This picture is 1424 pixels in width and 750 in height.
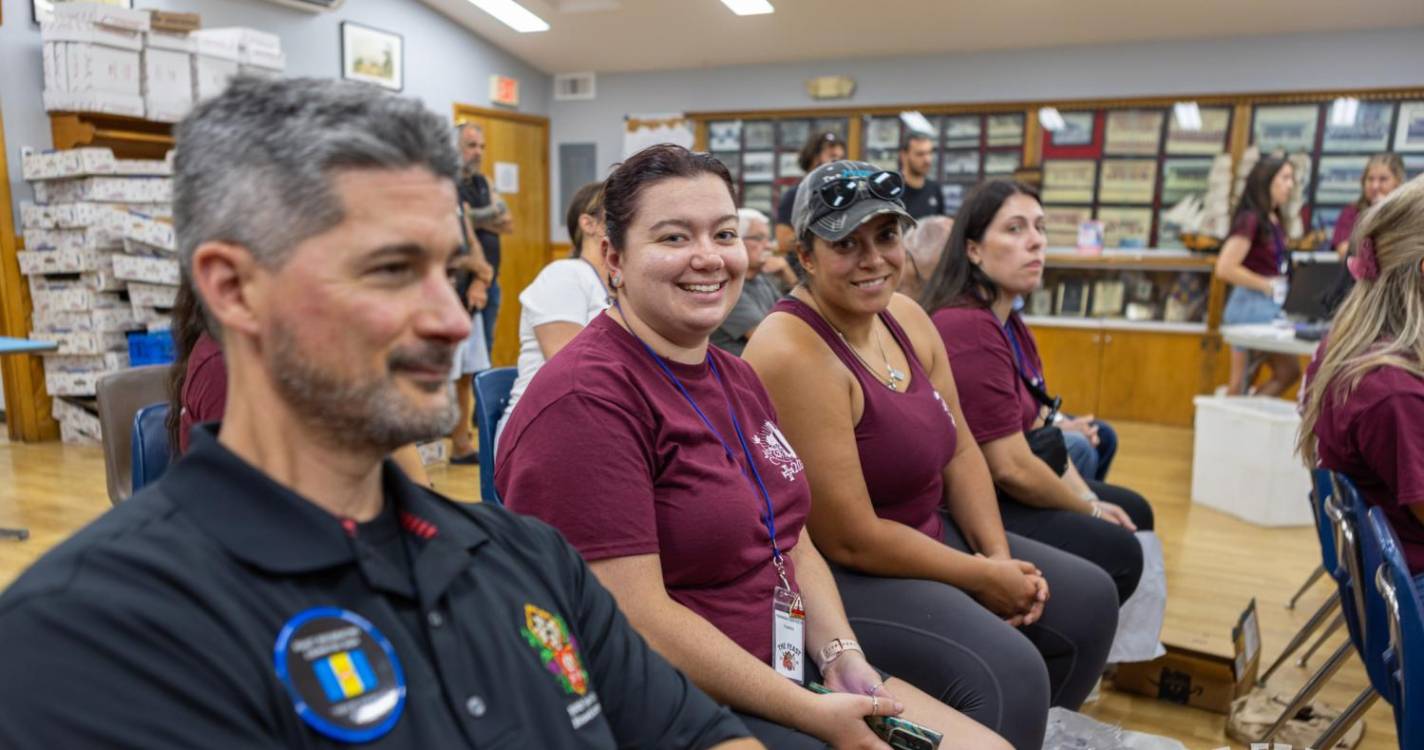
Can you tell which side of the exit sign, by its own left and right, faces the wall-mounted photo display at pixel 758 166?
front

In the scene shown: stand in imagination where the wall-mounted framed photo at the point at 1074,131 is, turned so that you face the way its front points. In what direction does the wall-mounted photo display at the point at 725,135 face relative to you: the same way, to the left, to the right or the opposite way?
the same way

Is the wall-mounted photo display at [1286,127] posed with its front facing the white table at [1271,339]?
yes

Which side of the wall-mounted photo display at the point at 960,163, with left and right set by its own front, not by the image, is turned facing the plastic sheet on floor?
front

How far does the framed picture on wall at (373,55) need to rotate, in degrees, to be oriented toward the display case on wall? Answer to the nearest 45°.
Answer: approximately 45° to its left

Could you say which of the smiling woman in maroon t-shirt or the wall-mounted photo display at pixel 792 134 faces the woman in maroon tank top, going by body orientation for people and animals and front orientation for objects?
the wall-mounted photo display

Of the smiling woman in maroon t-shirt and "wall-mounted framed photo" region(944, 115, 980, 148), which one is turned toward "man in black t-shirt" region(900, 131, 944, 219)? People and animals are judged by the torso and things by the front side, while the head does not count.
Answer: the wall-mounted framed photo

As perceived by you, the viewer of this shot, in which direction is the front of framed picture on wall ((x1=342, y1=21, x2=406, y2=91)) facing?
facing the viewer and to the right of the viewer

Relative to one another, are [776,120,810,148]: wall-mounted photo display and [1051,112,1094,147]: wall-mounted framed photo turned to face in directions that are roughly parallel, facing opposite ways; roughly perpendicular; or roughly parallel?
roughly parallel

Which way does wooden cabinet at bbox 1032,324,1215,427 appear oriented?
toward the camera

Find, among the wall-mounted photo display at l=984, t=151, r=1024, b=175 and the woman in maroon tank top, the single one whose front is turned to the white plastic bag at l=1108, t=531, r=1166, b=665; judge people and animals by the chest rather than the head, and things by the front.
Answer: the wall-mounted photo display

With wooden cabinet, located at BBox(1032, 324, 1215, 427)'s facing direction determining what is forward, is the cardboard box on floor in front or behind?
in front

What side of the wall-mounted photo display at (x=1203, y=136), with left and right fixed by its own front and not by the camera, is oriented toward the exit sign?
right

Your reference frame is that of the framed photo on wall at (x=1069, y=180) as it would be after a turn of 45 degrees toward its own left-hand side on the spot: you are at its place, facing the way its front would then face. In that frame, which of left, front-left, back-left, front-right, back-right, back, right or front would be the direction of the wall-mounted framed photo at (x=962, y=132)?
back-right

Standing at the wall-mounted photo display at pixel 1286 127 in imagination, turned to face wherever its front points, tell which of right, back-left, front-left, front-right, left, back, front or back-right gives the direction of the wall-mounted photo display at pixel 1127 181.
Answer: right

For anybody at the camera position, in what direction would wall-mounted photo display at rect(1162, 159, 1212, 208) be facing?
facing the viewer

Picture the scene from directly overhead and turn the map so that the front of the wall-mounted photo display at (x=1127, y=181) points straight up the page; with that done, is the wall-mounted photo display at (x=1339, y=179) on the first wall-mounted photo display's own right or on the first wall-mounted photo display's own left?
on the first wall-mounted photo display's own left

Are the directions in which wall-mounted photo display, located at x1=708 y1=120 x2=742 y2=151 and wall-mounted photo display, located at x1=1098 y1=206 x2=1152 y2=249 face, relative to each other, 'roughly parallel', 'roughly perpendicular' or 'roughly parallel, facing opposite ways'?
roughly parallel

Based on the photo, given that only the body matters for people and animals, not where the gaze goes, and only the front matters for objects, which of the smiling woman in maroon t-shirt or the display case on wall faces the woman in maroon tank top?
the display case on wall
